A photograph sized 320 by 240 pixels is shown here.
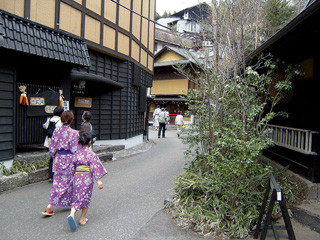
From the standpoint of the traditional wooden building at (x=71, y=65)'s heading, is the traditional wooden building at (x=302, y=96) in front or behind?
in front

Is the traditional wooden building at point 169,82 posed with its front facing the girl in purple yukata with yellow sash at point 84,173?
yes

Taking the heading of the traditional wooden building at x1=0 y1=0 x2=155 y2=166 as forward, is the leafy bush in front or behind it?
in front

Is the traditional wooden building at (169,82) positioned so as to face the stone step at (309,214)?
yes

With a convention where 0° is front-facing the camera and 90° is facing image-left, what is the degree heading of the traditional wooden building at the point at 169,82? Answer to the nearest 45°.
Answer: approximately 0°

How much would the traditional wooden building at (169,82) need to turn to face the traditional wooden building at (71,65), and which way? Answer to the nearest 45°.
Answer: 0° — it already faces it

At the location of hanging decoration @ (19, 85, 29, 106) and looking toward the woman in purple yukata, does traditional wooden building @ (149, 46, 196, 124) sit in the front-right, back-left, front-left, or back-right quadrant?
back-left

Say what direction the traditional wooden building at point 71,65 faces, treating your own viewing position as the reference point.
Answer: facing the viewer and to the right of the viewer

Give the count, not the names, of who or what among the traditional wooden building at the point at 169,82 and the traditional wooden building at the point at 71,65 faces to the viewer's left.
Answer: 0

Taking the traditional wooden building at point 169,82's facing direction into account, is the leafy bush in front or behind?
in front

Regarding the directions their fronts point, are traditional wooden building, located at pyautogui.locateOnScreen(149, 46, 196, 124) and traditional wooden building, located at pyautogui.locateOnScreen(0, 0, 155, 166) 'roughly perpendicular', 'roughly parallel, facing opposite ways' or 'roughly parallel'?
roughly perpendicular

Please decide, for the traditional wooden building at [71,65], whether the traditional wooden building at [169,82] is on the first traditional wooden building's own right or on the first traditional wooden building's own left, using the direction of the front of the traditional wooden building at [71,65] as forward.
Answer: on the first traditional wooden building's own left

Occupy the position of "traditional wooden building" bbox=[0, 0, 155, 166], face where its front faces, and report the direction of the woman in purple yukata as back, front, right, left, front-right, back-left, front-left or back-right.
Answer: front-right

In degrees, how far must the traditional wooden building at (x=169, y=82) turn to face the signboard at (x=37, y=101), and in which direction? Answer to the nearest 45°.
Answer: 0° — it already faces it
